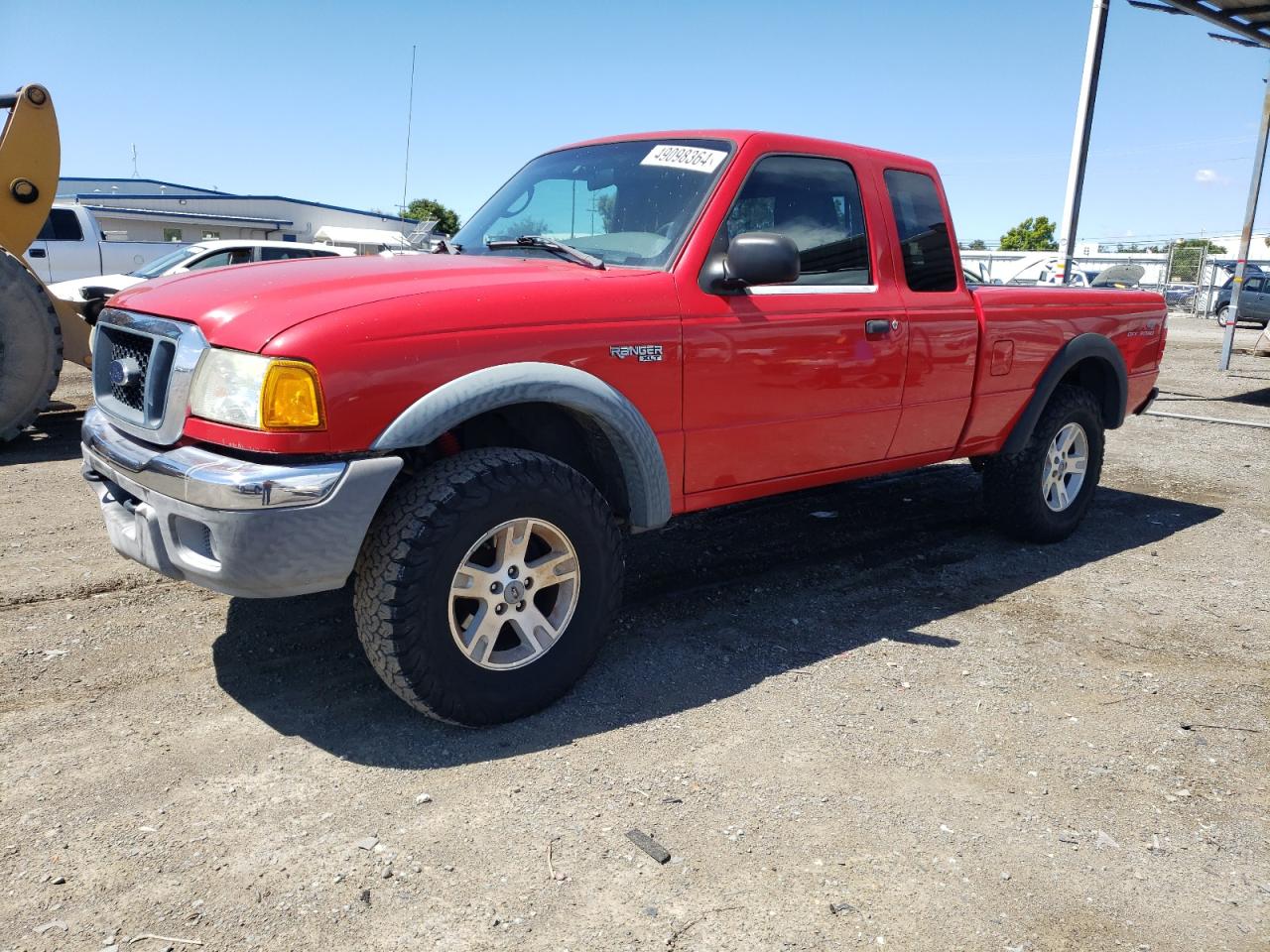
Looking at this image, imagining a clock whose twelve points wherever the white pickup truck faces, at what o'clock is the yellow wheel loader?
The yellow wheel loader is roughly at 9 o'clock from the white pickup truck.

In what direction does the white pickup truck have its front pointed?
to the viewer's left

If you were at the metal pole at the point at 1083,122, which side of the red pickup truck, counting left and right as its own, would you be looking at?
back

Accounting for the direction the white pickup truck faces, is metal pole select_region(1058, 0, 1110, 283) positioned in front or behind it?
behind

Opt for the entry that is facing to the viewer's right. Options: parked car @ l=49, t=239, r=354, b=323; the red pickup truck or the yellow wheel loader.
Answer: the yellow wheel loader

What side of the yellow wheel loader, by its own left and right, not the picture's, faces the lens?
right

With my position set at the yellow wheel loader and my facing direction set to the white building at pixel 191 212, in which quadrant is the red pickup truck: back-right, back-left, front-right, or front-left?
back-right

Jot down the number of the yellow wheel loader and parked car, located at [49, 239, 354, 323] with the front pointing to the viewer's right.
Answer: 1

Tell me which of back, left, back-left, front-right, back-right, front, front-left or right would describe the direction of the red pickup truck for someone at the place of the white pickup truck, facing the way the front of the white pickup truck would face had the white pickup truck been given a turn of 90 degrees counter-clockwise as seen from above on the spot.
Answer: front

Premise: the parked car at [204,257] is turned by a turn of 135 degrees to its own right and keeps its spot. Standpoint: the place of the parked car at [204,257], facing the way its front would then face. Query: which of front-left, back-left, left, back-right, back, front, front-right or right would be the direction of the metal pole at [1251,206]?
right
